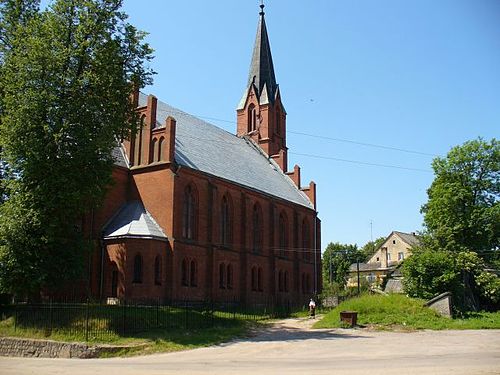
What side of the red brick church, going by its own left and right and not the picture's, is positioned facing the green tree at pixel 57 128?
back

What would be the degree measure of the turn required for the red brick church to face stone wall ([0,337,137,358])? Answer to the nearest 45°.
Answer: approximately 135° to its right

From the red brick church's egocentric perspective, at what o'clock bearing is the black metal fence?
The black metal fence is roughly at 5 o'clock from the red brick church.

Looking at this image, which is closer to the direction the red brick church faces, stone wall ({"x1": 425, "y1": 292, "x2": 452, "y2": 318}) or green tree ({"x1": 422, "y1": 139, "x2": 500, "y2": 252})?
the green tree

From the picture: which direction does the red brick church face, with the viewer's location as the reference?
facing away from the viewer and to the right of the viewer

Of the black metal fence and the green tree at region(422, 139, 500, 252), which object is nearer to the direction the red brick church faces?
the green tree

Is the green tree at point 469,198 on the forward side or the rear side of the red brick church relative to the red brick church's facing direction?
on the forward side
